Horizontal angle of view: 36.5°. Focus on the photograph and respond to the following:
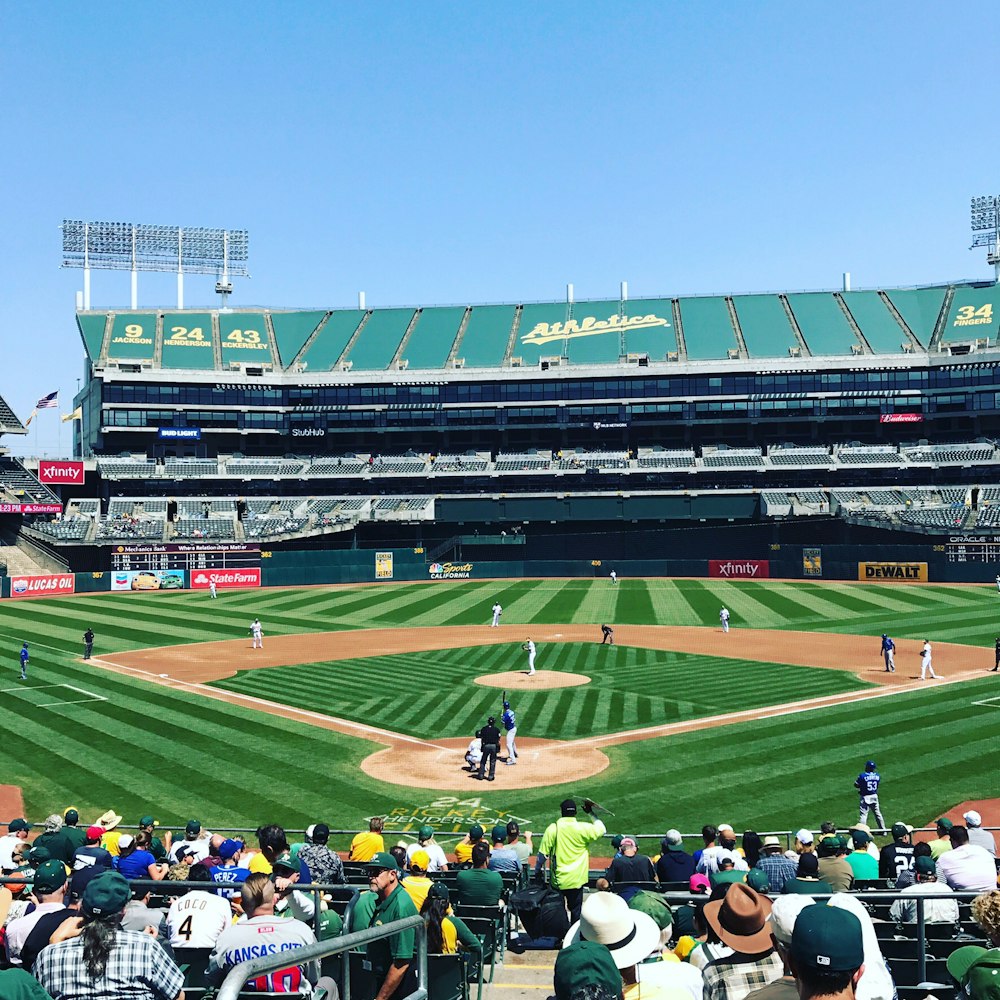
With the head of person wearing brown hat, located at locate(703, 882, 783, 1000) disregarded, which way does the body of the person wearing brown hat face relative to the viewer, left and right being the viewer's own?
facing away from the viewer

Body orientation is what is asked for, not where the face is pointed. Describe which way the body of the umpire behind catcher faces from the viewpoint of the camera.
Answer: away from the camera

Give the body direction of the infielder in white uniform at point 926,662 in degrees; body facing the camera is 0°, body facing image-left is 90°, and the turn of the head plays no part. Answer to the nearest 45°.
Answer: approximately 45°

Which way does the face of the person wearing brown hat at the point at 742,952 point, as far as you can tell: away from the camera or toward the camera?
away from the camera

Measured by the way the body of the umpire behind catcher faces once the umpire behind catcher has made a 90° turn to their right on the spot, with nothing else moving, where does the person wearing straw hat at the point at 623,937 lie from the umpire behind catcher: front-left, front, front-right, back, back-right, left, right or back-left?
right

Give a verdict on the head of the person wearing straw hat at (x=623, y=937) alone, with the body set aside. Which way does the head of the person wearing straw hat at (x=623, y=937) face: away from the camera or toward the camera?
away from the camera

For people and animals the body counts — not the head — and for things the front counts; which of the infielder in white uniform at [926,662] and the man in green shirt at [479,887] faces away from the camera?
the man in green shirt

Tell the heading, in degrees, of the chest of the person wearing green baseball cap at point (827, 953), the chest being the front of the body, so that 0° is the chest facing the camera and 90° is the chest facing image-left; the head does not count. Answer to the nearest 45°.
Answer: approximately 180°

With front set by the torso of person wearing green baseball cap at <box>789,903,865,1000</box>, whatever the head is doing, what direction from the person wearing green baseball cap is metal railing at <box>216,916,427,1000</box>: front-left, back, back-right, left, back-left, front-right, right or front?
left

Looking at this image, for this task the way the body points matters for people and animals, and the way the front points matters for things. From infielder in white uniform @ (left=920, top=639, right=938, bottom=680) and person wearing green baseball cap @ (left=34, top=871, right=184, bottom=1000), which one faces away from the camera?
the person wearing green baseball cap

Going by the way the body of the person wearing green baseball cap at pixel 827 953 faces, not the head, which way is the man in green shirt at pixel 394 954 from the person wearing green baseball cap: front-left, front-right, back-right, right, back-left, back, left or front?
front-left

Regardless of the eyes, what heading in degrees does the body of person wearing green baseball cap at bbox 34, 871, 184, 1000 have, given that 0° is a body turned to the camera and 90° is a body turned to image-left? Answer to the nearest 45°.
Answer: approximately 180°

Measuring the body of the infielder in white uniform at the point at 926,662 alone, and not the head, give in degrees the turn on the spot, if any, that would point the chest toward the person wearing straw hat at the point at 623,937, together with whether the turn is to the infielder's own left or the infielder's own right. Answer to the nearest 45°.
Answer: approximately 45° to the infielder's own left

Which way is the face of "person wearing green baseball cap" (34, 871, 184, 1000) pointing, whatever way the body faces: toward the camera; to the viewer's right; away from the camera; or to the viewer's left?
away from the camera

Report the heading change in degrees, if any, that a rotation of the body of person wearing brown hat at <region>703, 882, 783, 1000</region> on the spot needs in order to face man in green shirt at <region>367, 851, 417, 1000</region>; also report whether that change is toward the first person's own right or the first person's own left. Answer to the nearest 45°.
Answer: approximately 45° to the first person's own left
